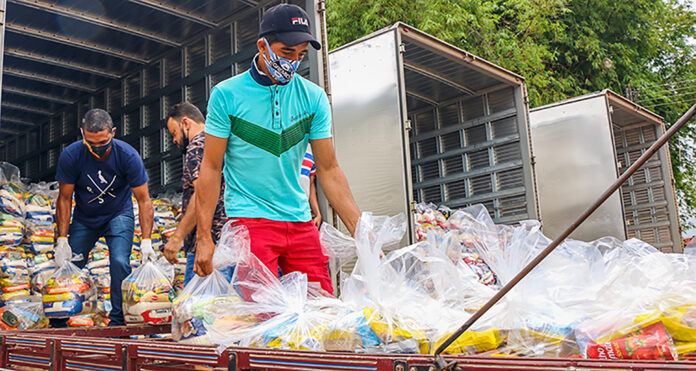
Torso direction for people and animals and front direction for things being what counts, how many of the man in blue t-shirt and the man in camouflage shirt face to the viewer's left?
1

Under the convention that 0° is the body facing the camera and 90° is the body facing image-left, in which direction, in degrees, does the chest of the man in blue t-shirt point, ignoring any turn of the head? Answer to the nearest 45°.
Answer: approximately 0°

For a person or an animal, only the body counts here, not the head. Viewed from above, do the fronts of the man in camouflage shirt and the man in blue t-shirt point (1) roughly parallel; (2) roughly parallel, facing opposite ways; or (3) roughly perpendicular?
roughly perpendicular

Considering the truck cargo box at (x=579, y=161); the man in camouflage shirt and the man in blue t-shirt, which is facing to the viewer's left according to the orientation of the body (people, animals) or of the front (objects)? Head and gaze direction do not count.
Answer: the man in camouflage shirt

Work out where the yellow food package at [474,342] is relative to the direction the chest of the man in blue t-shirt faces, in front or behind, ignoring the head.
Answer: in front

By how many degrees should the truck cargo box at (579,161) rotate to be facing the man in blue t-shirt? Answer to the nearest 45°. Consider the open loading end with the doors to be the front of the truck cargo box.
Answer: approximately 90° to its right

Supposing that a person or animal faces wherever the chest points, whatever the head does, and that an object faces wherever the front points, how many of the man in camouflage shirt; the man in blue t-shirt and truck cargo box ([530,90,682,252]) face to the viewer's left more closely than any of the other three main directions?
1

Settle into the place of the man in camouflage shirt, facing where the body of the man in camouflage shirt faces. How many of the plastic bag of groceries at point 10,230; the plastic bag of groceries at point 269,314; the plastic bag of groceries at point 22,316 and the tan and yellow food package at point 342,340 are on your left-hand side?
2

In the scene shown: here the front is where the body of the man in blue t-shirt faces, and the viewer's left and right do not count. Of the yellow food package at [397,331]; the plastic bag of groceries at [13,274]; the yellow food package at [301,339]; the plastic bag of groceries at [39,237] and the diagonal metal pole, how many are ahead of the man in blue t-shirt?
3

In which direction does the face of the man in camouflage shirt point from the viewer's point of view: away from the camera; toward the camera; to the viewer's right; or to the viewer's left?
to the viewer's left

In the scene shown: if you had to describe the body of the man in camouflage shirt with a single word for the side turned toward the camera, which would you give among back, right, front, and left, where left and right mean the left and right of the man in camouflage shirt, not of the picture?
left
